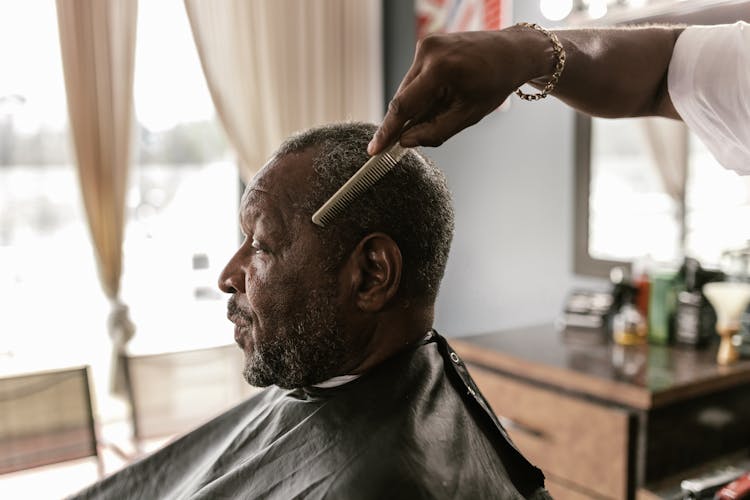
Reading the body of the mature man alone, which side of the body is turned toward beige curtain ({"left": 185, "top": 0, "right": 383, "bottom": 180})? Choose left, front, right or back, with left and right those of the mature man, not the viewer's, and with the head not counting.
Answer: right

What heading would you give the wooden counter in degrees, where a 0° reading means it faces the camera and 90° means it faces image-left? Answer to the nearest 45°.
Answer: approximately 45°

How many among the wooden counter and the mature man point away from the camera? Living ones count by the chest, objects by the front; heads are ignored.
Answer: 0

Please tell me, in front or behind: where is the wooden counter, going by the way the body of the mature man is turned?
behind

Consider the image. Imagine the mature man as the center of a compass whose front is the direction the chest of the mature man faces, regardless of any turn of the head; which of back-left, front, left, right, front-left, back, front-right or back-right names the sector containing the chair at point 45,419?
front-right

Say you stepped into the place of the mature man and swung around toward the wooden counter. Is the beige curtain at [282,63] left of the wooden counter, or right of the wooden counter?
left

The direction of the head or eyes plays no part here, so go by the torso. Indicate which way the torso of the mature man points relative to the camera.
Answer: to the viewer's left

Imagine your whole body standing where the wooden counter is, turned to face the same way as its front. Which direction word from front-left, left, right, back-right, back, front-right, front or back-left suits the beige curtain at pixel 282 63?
right

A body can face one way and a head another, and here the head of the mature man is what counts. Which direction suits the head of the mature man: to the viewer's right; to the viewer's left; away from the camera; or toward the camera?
to the viewer's left

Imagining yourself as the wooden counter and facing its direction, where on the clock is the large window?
The large window is roughly at 2 o'clock from the wooden counter.

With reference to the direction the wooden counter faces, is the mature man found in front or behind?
in front
